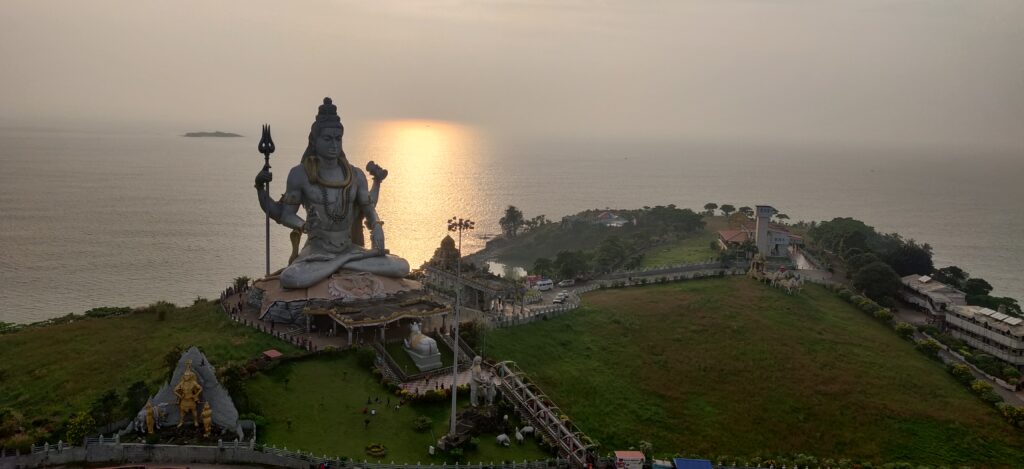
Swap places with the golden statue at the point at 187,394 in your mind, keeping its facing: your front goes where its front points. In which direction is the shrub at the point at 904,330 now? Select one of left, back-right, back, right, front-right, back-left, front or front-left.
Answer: left

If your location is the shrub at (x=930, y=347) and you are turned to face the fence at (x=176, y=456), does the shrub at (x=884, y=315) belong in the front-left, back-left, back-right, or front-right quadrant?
back-right

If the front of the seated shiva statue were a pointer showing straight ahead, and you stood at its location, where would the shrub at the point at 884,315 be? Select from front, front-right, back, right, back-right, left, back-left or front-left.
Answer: front-left

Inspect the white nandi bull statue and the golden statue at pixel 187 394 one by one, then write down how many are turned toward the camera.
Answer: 1

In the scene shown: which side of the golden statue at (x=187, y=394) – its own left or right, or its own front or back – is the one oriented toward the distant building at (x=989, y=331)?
left

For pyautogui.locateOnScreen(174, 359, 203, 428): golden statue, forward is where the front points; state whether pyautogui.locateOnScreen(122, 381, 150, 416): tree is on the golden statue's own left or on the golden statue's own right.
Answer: on the golden statue's own right

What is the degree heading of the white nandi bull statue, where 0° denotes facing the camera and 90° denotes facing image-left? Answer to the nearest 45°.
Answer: approximately 135°

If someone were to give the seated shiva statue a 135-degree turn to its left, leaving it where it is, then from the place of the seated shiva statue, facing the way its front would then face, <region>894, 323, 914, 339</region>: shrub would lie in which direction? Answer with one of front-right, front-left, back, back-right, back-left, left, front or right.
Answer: right

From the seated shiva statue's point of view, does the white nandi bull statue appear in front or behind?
in front

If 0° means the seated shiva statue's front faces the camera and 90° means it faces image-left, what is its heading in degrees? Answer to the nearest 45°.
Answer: approximately 315°

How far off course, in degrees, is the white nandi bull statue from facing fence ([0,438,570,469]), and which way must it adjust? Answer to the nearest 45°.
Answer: approximately 90° to its left

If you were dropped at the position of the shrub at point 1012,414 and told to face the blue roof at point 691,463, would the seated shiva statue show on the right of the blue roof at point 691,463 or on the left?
right
